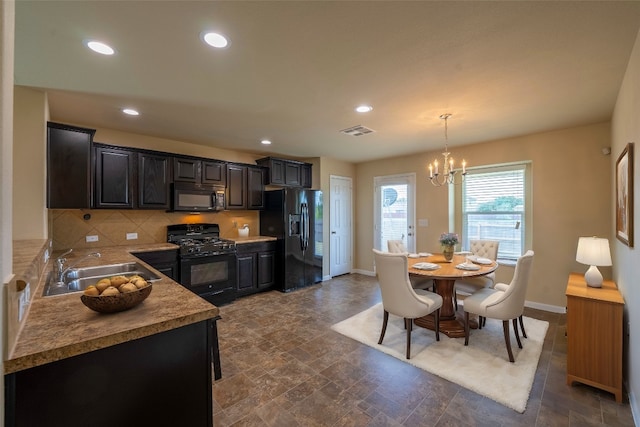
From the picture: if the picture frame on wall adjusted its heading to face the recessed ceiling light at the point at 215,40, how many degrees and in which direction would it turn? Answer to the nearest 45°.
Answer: approximately 45° to its left

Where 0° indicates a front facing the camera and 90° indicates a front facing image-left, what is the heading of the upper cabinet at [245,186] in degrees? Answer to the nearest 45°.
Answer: approximately 315°

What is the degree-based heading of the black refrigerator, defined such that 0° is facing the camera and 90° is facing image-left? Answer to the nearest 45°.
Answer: approximately 315°

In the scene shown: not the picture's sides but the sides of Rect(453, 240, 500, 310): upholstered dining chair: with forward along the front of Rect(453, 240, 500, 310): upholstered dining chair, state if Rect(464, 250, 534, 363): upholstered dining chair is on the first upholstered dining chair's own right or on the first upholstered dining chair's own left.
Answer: on the first upholstered dining chair's own left

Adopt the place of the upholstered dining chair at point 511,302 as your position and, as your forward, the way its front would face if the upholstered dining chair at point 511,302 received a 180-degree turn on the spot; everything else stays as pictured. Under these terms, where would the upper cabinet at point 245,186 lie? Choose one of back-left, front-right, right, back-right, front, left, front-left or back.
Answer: back-right

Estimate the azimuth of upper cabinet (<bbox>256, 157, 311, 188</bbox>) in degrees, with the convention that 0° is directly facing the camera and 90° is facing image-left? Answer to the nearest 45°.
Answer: approximately 315°

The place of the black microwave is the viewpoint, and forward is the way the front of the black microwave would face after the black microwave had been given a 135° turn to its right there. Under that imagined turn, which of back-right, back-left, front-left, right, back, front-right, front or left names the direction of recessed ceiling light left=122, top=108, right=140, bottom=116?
left

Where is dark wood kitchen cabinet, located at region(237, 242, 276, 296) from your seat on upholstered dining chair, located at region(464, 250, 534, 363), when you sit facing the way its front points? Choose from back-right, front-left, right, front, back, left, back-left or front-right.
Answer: front-left

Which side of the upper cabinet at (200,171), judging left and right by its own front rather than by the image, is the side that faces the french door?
left
